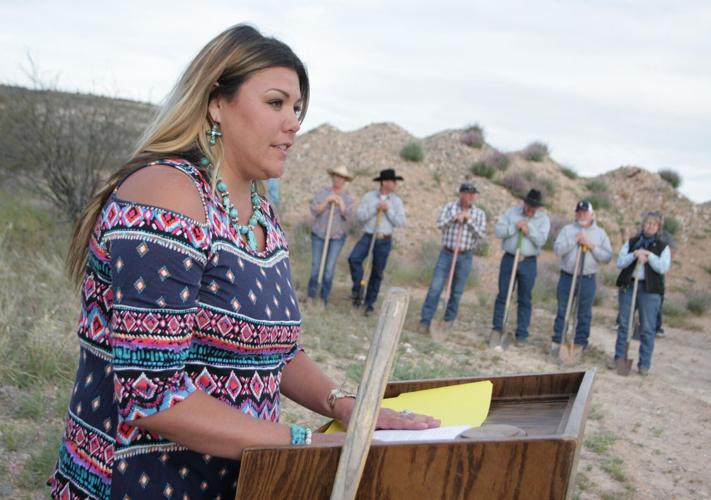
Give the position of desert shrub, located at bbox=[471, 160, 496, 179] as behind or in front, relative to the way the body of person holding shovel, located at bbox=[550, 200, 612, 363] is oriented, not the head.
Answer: behind

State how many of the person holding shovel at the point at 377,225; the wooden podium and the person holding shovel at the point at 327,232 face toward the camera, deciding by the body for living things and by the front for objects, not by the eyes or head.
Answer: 2

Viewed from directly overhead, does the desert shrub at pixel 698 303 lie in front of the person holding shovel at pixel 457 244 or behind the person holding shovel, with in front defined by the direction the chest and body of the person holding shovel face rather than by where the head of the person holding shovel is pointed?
behind

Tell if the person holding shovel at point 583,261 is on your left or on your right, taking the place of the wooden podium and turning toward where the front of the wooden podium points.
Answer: on your left

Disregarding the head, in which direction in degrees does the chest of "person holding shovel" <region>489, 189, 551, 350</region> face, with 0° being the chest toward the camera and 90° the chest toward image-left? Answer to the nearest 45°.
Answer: approximately 0°
